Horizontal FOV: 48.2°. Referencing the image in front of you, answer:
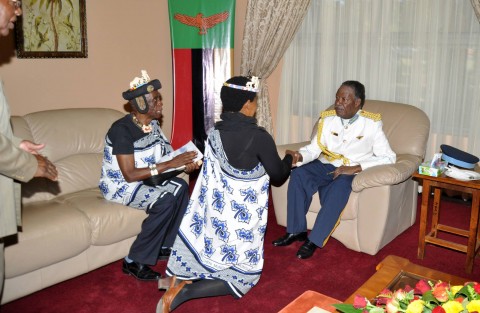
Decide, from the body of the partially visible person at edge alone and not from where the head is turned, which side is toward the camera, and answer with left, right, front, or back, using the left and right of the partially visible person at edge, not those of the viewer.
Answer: right

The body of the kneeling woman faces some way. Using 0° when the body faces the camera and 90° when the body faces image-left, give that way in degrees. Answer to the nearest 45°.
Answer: approximately 225°

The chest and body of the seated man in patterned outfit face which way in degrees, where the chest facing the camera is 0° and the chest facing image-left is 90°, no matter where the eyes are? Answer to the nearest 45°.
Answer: approximately 270°

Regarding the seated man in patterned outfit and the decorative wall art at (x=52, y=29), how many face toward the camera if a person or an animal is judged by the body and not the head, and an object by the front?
1

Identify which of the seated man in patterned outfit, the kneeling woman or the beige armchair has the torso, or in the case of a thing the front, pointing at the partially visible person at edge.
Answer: the beige armchair

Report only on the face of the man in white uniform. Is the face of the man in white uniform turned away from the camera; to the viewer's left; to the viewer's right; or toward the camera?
to the viewer's left

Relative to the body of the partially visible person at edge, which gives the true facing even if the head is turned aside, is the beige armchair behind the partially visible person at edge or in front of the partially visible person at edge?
in front

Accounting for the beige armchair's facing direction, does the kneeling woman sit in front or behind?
in front

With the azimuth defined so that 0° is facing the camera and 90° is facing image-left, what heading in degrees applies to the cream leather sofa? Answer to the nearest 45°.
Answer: approximately 315°

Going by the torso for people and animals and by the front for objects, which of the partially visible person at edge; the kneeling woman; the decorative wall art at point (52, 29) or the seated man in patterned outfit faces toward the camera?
the decorative wall art

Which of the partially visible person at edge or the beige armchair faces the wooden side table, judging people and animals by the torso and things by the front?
the partially visible person at edge

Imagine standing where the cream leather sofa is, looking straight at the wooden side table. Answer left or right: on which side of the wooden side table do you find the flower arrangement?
right
